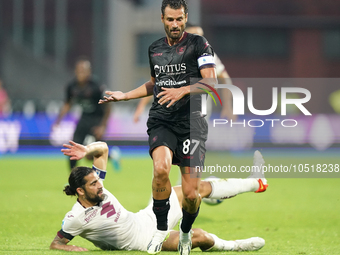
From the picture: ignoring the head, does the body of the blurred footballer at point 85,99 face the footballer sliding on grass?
yes

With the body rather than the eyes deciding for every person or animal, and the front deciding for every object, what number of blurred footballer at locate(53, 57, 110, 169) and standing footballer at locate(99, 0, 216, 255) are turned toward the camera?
2

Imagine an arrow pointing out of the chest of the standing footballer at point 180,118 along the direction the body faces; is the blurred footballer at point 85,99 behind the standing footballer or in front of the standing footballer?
behind

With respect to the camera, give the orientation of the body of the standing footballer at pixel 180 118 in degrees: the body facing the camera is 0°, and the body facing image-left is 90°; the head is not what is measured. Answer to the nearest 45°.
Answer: approximately 0°

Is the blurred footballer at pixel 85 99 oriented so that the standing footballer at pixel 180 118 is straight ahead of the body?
yes
